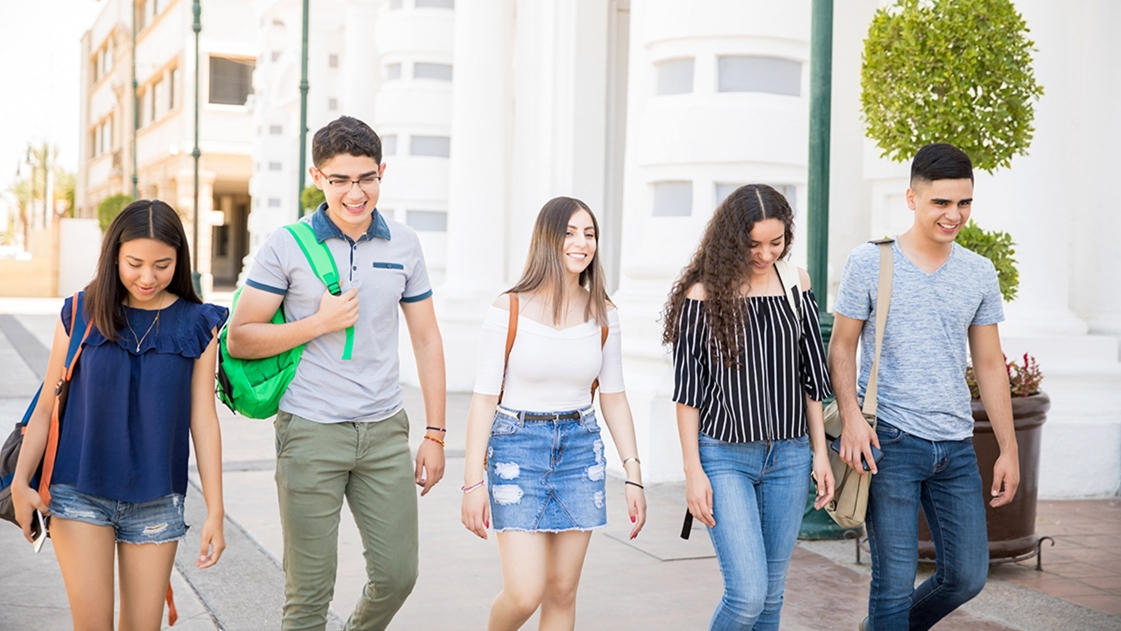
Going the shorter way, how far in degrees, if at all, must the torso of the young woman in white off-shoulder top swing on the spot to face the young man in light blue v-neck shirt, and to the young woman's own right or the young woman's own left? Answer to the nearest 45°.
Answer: approximately 90° to the young woman's own left

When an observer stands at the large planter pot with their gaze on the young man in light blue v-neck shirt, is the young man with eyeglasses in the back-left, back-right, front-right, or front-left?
front-right

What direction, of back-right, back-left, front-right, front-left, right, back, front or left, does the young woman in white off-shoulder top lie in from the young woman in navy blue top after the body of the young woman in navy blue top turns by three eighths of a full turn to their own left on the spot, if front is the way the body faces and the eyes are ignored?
front-right

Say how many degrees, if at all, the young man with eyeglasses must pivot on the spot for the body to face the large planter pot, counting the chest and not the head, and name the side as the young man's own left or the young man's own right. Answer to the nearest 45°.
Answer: approximately 135° to the young man's own left

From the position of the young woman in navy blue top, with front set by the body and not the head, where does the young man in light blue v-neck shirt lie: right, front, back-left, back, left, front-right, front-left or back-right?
left

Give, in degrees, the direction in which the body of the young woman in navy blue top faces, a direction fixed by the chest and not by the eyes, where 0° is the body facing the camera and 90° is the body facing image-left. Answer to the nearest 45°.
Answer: approximately 0°

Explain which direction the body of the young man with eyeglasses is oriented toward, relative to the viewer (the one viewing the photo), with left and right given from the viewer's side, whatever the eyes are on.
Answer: facing the viewer

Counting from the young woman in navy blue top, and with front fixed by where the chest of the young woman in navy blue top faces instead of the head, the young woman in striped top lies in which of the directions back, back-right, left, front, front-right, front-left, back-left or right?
left

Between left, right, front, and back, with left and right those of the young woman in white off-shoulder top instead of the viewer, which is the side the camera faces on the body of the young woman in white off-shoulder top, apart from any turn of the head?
front

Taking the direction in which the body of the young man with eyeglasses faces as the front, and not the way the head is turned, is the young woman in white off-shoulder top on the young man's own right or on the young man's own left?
on the young man's own left
